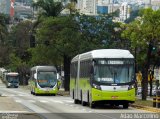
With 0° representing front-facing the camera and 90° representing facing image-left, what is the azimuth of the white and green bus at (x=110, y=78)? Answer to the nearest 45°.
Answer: approximately 0°
